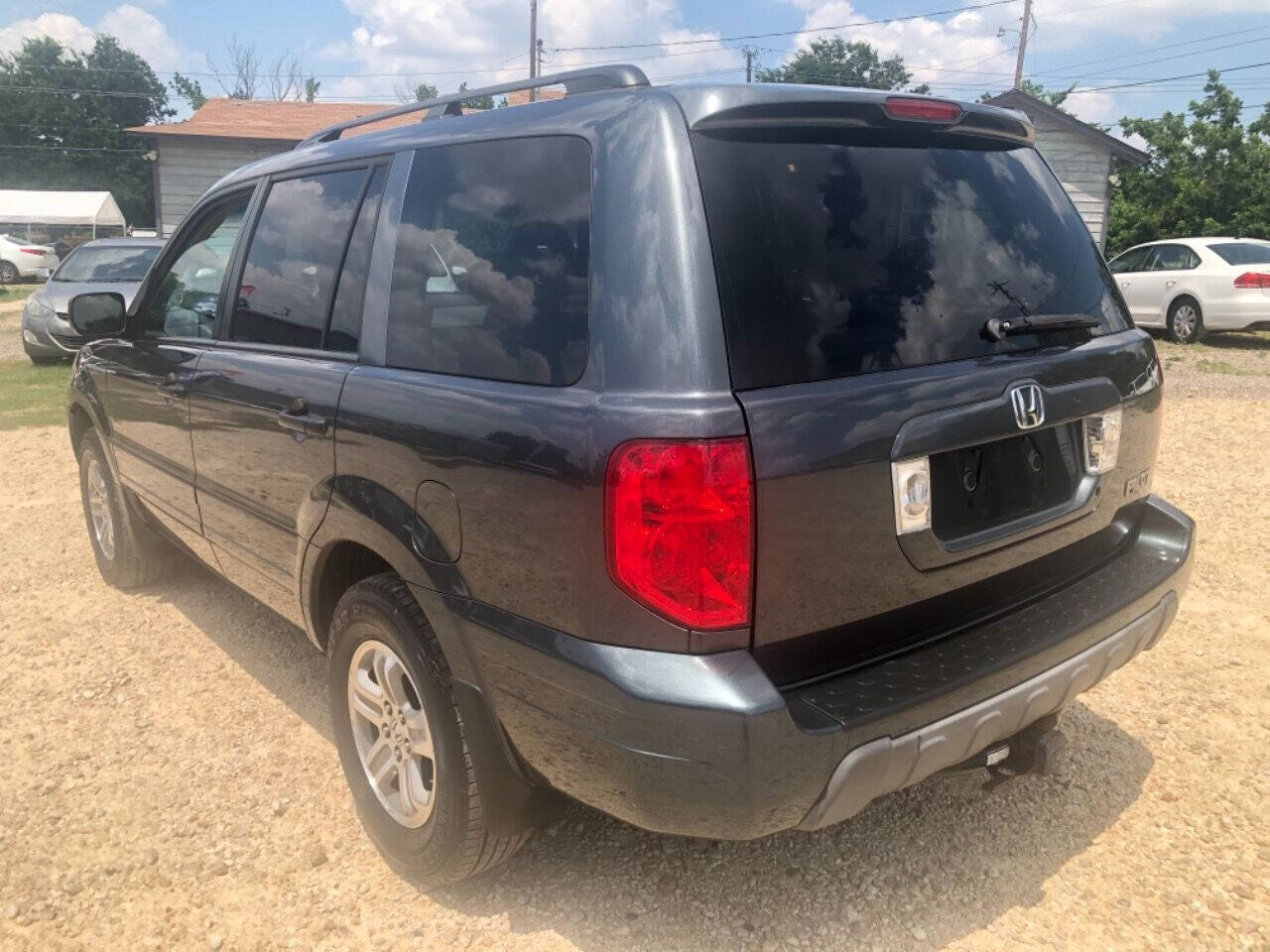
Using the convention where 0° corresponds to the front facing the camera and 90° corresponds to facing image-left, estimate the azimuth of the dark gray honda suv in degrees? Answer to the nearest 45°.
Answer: approximately 135°

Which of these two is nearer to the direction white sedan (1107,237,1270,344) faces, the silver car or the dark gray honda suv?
the silver car

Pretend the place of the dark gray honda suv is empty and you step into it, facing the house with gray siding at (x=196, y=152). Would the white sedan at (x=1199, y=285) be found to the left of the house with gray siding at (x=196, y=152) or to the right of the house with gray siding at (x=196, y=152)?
right

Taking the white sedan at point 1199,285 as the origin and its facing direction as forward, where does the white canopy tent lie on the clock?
The white canopy tent is roughly at 11 o'clock from the white sedan.

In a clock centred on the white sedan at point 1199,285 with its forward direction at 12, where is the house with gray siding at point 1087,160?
The house with gray siding is roughly at 1 o'clock from the white sedan.

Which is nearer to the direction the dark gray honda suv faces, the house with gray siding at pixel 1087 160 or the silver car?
the silver car

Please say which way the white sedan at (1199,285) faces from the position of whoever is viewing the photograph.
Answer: facing away from the viewer and to the left of the viewer

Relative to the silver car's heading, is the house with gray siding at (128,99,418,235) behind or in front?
behind

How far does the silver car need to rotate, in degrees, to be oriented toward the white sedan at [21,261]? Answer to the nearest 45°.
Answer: approximately 135° to its right

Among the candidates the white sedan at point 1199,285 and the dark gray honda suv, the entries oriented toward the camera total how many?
0

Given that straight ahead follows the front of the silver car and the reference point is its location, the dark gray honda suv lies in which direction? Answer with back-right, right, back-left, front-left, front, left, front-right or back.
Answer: front-left

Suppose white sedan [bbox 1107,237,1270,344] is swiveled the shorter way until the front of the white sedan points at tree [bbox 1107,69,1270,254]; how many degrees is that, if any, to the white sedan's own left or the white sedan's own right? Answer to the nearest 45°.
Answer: approximately 45° to the white sedan's own right

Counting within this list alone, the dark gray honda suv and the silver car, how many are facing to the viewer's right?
0

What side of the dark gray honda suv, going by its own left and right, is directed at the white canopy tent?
front
